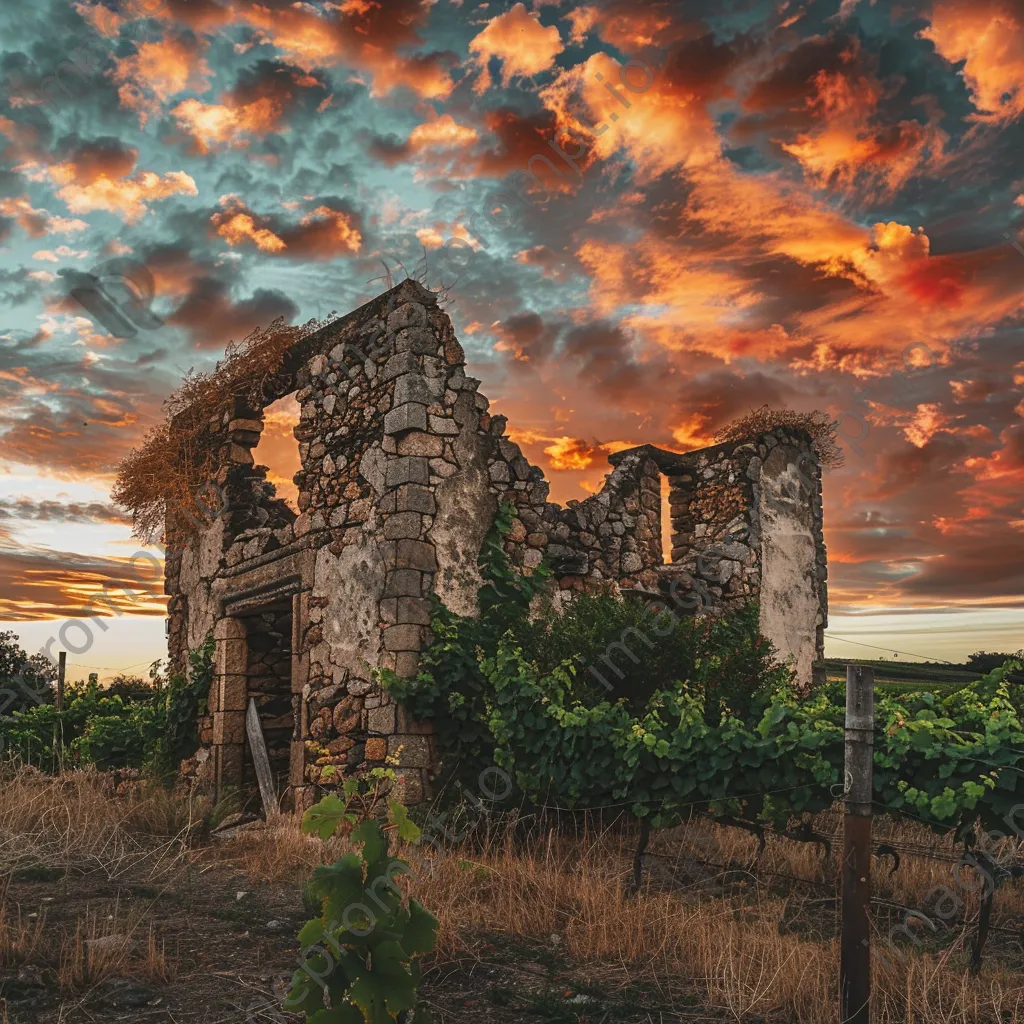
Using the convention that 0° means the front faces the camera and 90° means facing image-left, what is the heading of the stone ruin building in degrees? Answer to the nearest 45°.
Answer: approximately 45°

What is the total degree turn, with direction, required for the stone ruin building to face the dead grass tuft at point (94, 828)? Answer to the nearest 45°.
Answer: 0° — it already faces it

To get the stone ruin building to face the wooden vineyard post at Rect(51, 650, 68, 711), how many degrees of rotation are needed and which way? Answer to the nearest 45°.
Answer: approximately 90° to its right

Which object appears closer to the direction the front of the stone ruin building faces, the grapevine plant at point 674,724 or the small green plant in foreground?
the small green plant in foreground

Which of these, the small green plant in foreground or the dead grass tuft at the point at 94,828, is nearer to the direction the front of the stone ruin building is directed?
the dead grass tuft

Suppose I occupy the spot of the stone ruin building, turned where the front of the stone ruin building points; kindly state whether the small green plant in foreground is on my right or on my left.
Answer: on my left
